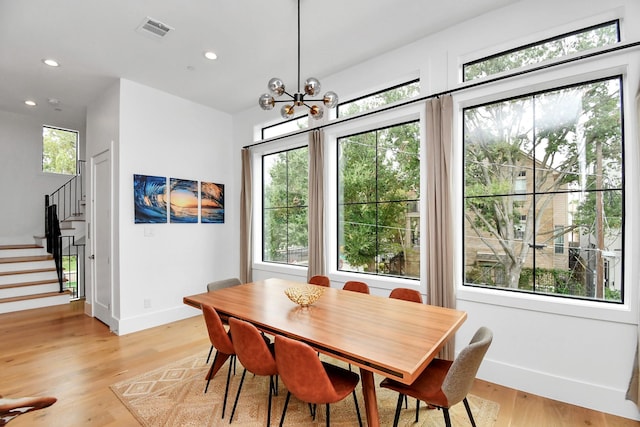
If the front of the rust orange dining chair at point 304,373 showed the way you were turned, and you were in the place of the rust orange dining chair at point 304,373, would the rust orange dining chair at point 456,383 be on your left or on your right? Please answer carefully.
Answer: on your right

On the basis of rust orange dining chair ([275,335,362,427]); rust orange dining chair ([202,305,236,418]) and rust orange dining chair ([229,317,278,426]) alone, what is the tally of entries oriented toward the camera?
0

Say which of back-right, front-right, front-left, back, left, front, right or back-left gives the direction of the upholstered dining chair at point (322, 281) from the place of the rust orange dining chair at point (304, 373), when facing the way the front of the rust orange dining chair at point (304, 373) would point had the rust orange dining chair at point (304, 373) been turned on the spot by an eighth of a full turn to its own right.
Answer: left

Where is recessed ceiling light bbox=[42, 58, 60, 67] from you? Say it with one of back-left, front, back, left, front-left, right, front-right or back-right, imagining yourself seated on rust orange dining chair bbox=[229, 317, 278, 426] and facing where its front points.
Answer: left

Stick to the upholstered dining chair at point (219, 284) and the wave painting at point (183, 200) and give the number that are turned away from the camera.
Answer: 0

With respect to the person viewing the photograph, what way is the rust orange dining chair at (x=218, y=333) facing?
facing away from the viewer and to the right of the viewer

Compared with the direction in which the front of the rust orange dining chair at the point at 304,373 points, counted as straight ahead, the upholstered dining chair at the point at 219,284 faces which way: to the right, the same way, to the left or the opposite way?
to the right

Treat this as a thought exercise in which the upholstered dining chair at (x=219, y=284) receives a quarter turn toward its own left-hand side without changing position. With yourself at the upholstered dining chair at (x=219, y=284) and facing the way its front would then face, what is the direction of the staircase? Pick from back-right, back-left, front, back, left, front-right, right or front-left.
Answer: left

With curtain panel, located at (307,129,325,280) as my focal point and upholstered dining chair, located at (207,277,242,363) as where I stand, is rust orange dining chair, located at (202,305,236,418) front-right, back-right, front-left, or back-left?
back-right

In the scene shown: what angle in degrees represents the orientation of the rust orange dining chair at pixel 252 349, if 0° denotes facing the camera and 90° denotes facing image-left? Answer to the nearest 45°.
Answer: approximately 225°

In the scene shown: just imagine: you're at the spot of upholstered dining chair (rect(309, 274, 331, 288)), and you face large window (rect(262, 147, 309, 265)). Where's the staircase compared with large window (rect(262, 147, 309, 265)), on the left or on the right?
left

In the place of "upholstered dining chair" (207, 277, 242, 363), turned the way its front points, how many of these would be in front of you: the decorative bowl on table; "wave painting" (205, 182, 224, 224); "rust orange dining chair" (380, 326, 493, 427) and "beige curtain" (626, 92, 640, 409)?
3

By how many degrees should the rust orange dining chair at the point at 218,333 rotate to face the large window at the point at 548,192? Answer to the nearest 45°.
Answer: approximately 45° to its right

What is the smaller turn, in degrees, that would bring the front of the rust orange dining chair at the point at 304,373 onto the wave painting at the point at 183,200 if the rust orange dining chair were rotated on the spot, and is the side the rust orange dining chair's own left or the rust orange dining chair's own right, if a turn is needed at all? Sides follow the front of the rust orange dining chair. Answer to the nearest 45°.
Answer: approximately 90° to the rust orange dining chair's own left

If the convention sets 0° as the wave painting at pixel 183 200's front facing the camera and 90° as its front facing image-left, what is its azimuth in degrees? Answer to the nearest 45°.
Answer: approximately 315°

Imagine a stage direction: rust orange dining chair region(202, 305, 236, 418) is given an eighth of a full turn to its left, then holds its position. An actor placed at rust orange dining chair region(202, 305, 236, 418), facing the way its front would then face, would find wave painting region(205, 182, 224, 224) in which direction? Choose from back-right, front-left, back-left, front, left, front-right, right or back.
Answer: front

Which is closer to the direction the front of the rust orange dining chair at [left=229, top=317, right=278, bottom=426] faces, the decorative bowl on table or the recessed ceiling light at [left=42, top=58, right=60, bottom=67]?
the decorative bowl on table
